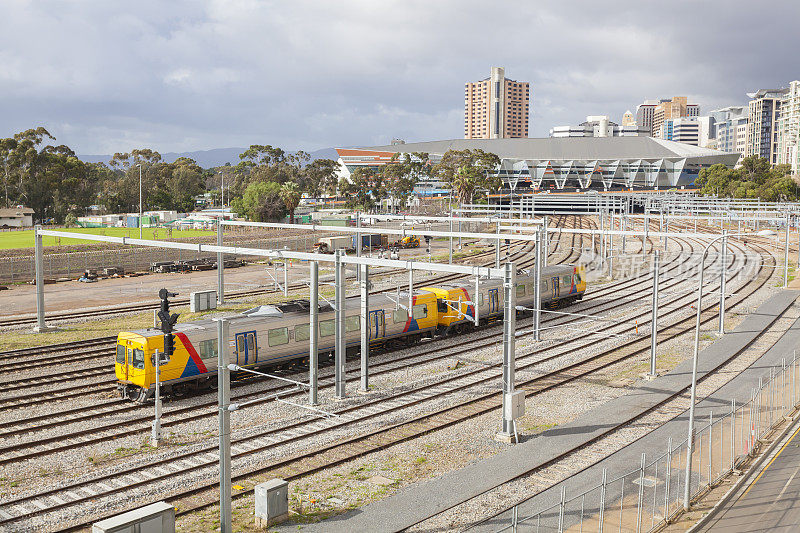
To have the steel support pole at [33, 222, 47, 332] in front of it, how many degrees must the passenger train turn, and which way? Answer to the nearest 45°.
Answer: approximately 90° to its right

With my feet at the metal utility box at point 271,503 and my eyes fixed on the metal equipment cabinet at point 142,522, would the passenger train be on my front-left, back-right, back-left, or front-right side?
back-right

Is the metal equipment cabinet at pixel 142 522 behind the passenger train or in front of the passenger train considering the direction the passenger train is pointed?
in front

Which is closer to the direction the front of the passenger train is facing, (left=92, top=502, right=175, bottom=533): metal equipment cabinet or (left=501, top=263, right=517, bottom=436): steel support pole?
the metal equipment cabinet

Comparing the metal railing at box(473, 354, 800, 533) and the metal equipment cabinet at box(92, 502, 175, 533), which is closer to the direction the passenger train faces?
the metal equipment cabinet

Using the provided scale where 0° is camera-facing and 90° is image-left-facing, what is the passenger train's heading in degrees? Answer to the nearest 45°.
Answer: approximately 45°

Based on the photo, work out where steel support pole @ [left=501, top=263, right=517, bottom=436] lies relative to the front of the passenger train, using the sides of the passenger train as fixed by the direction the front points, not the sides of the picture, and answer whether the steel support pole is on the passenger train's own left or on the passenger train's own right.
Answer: on the passenger train's own left

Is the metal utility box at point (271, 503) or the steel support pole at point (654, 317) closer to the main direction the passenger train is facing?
the metal utility box

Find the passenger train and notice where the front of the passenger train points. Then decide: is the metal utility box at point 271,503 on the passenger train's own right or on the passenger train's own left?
on the passenger train's own left

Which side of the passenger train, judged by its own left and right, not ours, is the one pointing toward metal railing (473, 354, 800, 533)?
left

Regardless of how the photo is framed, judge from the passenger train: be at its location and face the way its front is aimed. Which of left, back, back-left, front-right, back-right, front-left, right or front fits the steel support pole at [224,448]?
front-left
